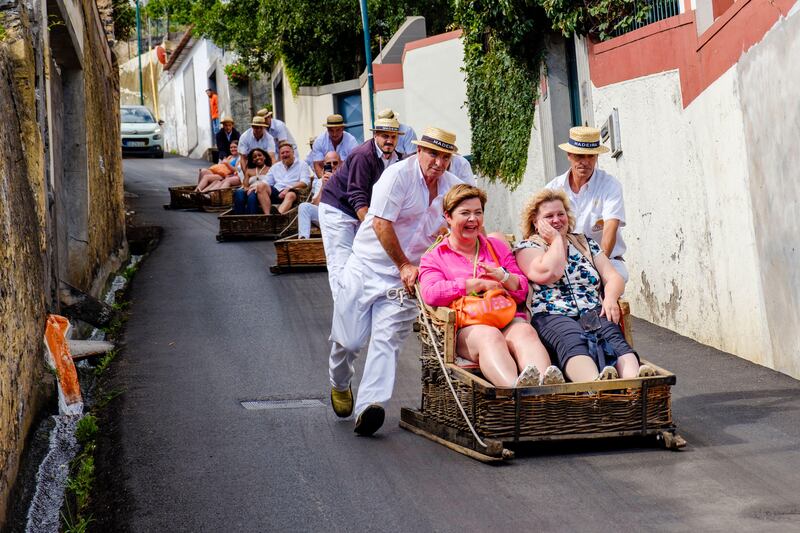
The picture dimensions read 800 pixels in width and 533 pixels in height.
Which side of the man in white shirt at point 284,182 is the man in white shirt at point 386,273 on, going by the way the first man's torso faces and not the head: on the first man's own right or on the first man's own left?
on the first man's own left

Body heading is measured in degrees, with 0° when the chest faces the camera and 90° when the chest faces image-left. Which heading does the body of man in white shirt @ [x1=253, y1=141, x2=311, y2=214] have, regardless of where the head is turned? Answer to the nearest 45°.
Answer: approximately 45°

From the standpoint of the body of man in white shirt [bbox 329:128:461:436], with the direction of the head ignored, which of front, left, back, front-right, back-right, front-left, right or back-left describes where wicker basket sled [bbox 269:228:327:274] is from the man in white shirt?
back-left

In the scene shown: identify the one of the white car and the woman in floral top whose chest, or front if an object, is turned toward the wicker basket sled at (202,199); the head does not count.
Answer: the white car

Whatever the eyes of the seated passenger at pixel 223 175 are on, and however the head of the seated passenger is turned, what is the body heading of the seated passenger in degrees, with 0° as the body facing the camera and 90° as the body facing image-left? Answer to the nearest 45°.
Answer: approximately 45°

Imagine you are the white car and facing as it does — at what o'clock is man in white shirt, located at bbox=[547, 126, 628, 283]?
The man in white shirt is roughly at 12 o'clock from the white car.

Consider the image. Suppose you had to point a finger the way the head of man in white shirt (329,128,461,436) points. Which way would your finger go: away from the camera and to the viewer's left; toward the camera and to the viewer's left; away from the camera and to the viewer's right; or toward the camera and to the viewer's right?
toward the camera and to the viewer's right

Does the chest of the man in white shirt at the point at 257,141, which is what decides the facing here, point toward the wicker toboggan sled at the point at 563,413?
yes

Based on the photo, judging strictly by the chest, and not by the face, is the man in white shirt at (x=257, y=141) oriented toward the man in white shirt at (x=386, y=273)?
yes

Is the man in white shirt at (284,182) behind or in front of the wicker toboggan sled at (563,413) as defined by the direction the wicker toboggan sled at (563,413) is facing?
behind

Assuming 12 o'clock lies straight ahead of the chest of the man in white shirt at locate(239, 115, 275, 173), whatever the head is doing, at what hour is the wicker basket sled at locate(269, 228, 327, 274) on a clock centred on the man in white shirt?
The wicker basket sled is roughly at 12 o'clock from the man in white shirt.

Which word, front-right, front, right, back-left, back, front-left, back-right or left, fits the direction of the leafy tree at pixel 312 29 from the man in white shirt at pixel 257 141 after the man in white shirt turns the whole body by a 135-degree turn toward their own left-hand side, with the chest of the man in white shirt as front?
front-left

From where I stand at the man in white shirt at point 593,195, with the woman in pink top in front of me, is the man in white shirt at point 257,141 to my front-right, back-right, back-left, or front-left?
back-right
